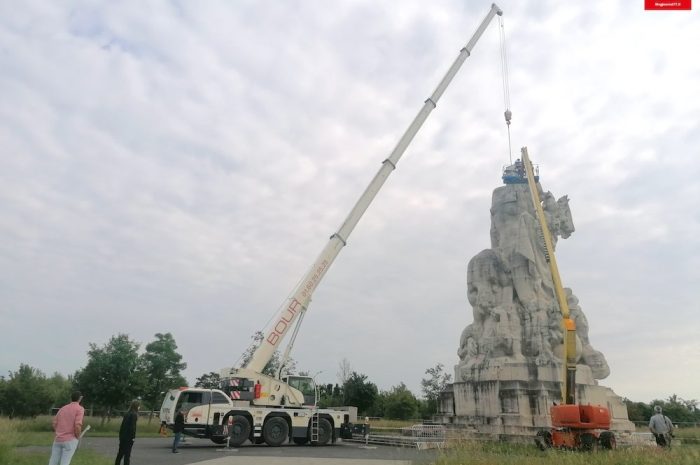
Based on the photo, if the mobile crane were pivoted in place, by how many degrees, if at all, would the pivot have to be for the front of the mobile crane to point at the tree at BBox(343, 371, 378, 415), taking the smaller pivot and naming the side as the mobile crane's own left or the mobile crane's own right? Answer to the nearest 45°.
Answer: approximately 90° to the mobile crane's own right

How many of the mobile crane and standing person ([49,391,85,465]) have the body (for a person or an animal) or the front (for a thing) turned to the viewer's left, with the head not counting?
1

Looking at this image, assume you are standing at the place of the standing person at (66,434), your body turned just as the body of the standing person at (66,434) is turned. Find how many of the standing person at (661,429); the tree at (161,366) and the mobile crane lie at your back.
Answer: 0

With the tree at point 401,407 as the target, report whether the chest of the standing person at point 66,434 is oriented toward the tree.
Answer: yes

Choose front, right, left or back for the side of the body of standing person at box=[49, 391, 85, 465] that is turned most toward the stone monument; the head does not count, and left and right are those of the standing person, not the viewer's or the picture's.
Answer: front

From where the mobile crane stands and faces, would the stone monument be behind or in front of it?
behind

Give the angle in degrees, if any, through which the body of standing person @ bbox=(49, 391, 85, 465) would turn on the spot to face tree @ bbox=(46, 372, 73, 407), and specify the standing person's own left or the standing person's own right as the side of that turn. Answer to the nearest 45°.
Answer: approximately 45° to the standing person's own left

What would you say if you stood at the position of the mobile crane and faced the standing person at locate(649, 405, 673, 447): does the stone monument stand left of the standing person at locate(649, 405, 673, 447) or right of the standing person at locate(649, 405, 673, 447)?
left

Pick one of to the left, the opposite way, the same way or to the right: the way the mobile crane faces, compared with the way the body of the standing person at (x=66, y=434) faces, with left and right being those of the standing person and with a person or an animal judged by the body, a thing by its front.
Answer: to the left

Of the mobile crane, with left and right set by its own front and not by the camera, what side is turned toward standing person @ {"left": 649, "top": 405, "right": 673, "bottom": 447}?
back

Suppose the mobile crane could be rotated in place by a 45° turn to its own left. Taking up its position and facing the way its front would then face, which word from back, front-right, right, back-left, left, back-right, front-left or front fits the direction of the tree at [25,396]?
right

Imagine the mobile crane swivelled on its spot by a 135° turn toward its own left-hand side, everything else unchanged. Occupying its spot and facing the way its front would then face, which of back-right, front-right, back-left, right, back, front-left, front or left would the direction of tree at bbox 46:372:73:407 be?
back

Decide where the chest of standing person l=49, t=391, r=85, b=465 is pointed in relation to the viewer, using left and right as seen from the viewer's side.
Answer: facing away from the viewer and to the right of the viewer

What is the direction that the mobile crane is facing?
to the viewer's left

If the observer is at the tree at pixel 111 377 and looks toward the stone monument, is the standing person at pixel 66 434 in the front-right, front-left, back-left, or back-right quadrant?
front-right

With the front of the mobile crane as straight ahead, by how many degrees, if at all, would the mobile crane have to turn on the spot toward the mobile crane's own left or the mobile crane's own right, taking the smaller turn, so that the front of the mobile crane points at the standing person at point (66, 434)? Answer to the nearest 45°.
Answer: approximately 90° to the mobile crane's own left
